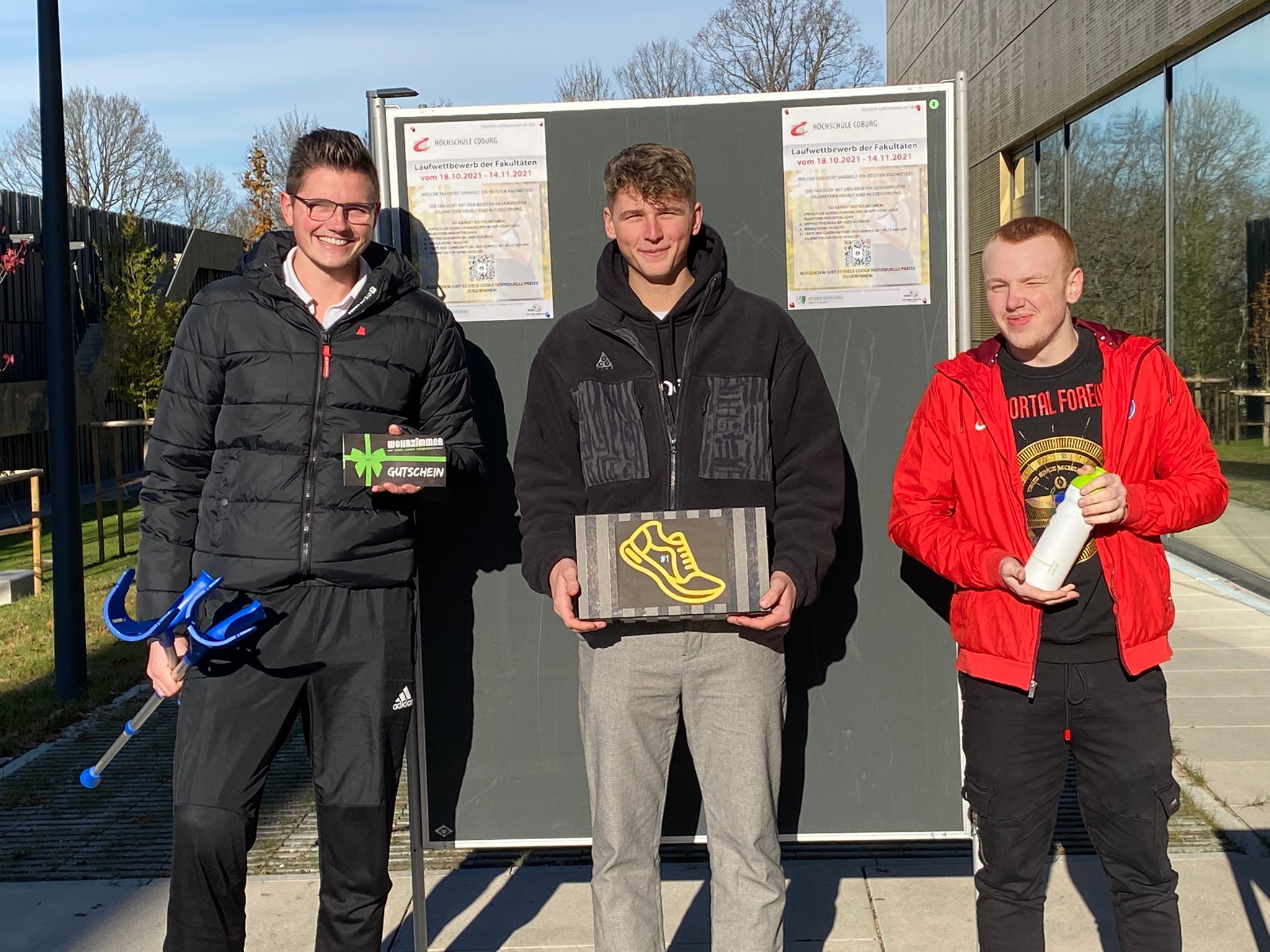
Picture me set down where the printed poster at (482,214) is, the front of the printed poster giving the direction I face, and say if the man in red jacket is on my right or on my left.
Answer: on my left

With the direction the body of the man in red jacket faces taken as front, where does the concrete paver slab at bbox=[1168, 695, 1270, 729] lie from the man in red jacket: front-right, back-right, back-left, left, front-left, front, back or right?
back

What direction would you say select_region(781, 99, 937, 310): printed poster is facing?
toward the camera

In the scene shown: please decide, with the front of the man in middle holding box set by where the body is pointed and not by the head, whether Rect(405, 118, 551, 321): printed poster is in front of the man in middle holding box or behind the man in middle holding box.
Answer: behind

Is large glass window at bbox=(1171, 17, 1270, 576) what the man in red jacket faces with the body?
no

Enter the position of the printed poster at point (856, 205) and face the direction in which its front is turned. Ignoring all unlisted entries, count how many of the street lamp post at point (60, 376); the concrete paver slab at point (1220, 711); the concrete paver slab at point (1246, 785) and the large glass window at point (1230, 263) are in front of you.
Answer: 0

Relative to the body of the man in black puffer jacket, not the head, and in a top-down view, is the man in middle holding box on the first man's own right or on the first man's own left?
on the first man's own left

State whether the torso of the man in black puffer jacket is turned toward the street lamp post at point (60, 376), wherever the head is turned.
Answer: no

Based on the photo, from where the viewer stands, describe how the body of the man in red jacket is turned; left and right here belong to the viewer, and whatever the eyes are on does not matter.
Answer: facing the viewer

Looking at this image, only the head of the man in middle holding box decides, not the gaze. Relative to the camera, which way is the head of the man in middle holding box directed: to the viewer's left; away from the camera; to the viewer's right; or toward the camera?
toward the camera

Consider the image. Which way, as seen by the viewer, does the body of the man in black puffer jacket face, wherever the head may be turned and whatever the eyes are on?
toward the camera

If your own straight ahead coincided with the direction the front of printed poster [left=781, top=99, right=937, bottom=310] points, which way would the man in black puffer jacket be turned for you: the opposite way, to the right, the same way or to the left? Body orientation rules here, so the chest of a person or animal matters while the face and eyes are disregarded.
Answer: the same way

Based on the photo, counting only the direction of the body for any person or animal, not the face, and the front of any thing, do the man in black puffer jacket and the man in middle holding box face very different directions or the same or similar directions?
same or similar directions

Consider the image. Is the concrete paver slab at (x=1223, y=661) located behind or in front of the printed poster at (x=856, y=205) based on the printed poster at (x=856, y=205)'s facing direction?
behind
